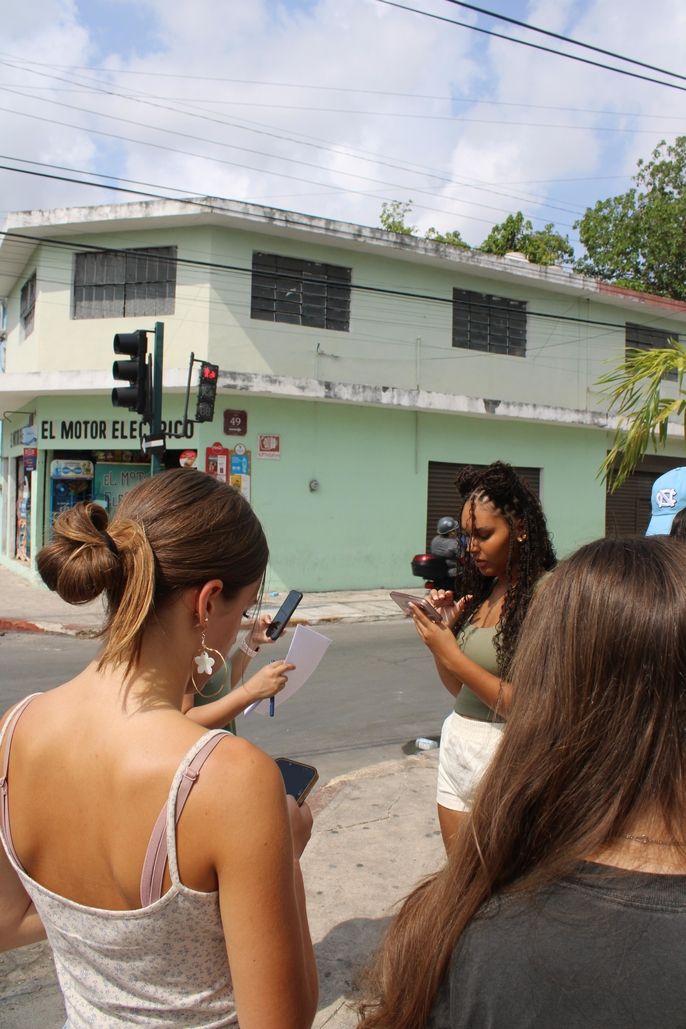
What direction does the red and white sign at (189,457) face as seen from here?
toward the camera

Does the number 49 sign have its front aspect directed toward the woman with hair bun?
yes

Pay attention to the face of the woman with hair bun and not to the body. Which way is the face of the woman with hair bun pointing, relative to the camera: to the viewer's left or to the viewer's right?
to the viewer's right

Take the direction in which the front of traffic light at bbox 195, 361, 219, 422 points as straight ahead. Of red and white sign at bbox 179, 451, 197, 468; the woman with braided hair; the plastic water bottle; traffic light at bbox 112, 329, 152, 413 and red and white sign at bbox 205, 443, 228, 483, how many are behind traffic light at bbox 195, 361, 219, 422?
2

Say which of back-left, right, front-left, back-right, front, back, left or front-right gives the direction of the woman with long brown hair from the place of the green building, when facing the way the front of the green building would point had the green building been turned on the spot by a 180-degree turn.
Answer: back

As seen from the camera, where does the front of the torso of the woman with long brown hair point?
away from the camera

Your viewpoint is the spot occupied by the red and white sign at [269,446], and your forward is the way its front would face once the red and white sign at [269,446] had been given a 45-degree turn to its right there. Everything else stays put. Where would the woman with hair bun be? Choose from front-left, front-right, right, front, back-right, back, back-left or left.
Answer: front-left

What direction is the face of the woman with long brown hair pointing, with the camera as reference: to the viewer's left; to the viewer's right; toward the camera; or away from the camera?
away from the camera

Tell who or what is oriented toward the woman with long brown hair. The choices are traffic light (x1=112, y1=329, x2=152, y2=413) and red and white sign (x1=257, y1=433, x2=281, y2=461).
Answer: the red and white sign

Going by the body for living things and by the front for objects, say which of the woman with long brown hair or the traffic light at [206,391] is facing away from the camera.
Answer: the woman with long brown hair

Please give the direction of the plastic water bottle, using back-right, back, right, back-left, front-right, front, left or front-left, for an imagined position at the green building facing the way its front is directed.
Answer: front

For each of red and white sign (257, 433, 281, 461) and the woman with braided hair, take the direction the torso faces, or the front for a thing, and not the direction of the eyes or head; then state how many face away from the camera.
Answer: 0

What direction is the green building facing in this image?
toward the camera
